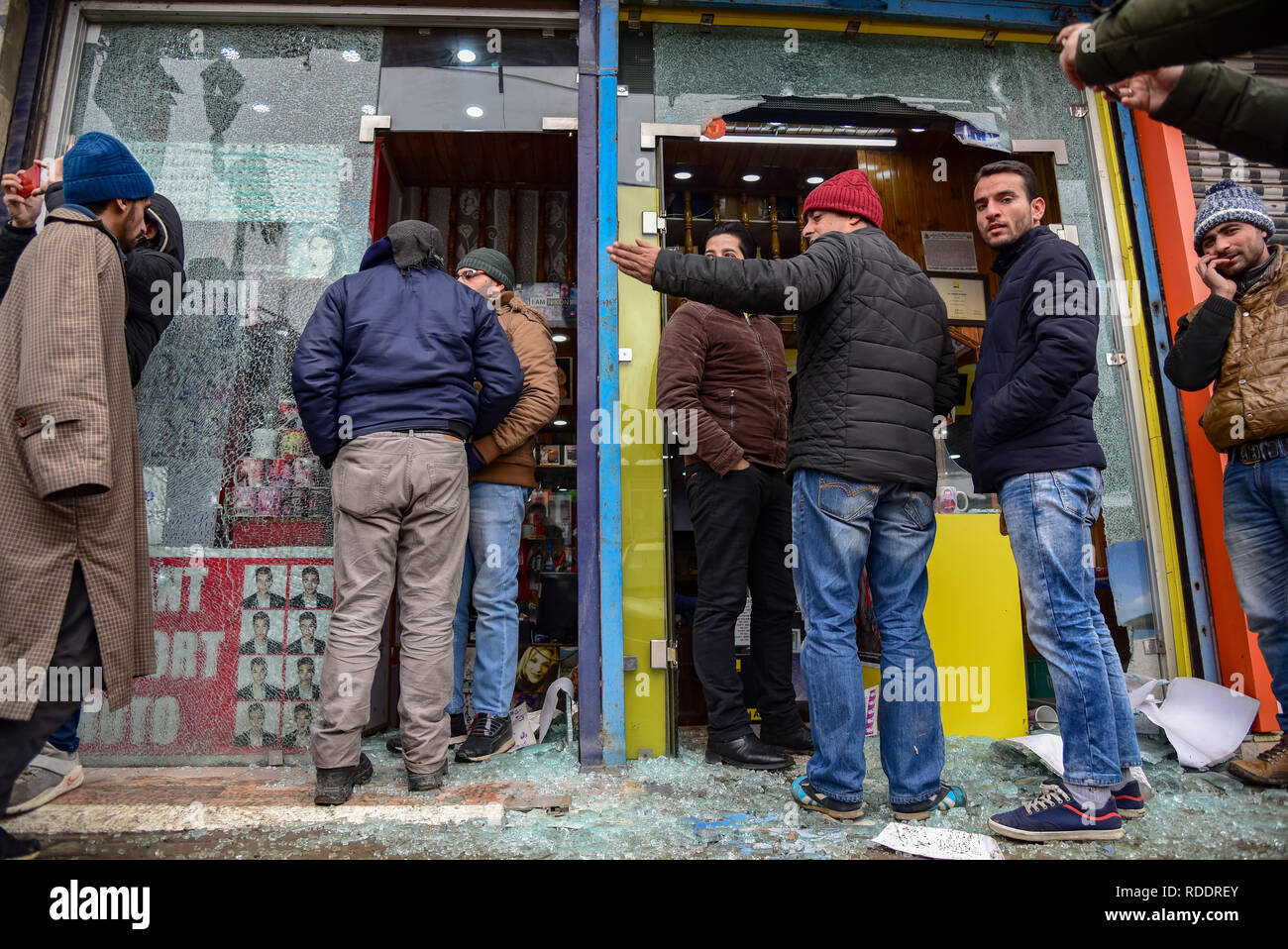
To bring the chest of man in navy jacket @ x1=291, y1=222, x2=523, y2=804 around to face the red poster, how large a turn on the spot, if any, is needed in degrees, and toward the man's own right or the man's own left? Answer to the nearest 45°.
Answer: approximately 45° to the man's own left

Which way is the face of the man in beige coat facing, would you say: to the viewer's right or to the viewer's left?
to the viewer's right

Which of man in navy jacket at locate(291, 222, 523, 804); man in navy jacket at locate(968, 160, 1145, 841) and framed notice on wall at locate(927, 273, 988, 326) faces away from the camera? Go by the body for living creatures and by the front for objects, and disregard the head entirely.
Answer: man in navy jacket at locate(291, 222, 523, 804)

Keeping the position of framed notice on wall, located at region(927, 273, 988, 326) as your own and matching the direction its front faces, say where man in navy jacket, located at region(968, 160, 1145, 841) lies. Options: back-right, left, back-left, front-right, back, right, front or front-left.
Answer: front

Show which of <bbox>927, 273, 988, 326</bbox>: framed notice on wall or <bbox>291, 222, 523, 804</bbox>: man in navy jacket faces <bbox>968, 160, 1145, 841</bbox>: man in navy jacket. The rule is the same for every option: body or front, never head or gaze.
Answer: the framed notice on wall

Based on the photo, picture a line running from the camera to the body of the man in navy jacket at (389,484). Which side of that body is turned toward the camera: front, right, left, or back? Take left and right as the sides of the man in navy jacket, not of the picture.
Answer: back

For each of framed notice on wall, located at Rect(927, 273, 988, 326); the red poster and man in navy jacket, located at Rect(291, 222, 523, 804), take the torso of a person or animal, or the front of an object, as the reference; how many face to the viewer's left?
0

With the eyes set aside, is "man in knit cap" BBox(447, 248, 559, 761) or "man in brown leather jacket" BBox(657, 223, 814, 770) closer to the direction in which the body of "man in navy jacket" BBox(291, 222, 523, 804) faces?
the man in knit cap

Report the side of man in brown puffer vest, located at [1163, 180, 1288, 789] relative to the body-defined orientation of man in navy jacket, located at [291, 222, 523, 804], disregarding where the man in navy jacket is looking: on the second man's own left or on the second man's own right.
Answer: on the second man's own right

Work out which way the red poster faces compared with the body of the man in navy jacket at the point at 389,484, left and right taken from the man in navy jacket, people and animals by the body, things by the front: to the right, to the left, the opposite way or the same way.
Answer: the opposite way

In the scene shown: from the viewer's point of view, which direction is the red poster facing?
toward the camera

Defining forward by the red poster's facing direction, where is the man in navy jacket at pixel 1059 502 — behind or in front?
in front

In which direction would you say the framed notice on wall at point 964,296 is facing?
toward the camera

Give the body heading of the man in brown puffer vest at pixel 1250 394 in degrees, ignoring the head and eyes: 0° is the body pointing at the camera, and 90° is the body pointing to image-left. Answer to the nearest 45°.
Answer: approximately 45°

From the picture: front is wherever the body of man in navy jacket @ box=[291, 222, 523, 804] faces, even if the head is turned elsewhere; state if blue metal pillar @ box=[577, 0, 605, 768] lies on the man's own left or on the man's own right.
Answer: on the man's own right
